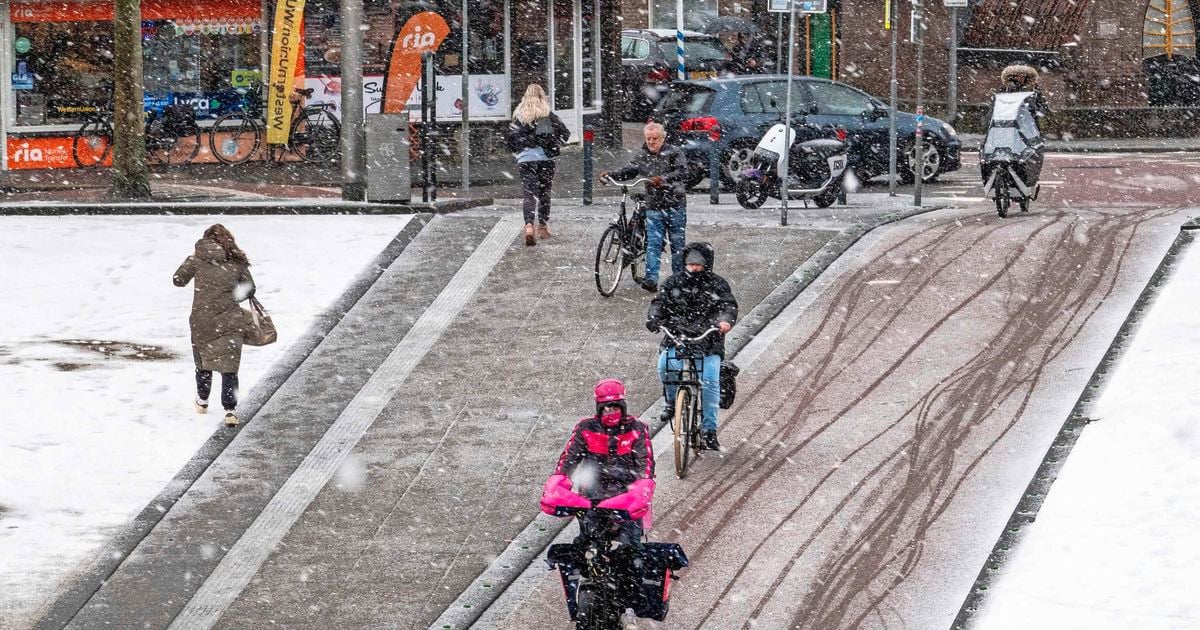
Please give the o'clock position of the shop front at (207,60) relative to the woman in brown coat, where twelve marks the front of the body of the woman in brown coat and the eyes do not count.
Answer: The shop front is roughly at 12 o'clock from the woman in brown coat.

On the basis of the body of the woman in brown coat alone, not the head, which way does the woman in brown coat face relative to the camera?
away from the camera

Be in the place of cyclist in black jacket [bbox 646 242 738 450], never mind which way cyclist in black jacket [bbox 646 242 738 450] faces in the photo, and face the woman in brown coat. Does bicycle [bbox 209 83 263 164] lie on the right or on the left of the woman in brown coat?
right

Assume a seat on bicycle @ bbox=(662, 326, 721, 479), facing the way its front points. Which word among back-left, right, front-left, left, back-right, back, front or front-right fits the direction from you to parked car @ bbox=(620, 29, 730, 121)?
back

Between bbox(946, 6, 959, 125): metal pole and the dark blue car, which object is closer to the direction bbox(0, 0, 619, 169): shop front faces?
the dark blue car

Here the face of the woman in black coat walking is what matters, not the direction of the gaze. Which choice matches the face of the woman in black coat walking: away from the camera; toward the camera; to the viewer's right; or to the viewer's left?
away from the camera

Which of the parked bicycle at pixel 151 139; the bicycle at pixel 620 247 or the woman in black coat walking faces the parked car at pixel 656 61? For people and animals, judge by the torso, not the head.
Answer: the woman in black coat walking

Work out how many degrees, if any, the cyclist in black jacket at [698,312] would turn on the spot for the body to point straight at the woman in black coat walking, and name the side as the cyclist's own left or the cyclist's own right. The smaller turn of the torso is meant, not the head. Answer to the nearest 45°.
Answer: approximately 180°

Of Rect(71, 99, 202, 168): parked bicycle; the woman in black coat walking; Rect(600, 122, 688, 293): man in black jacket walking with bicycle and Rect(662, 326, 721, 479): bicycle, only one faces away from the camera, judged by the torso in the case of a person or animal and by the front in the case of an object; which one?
the woman in black coat walking

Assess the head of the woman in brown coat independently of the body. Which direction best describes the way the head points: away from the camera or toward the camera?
away from the camera

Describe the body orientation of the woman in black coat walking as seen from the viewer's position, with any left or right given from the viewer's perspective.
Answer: facing away from the viewer
